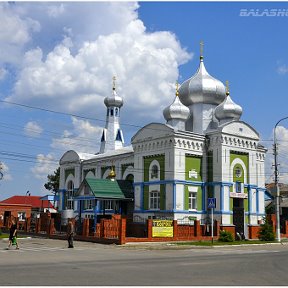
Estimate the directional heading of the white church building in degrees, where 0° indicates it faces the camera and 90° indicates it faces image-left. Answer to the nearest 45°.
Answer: approximately 315°

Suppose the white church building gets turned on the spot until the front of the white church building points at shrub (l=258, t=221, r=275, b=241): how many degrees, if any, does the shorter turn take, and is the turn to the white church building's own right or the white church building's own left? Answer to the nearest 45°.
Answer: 0° — it already faces it
